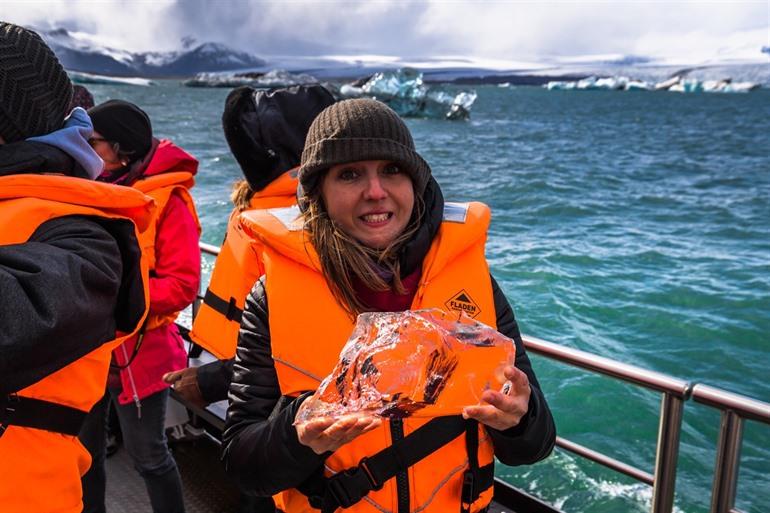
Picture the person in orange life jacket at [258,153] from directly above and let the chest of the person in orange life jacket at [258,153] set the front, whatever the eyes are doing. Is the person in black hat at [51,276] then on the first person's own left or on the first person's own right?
on the first person's own left

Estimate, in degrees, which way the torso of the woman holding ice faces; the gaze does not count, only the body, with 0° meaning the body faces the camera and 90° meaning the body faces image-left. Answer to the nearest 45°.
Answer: approximately 0°

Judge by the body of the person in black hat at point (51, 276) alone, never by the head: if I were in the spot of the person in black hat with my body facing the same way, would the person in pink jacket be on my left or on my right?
on my right

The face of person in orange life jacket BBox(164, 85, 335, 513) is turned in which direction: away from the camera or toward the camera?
away from the camera

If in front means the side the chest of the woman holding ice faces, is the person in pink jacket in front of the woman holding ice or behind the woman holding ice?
behind

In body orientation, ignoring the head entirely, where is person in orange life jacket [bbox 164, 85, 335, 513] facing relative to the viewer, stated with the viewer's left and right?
facing away from the viewer and to the left of the viewer
